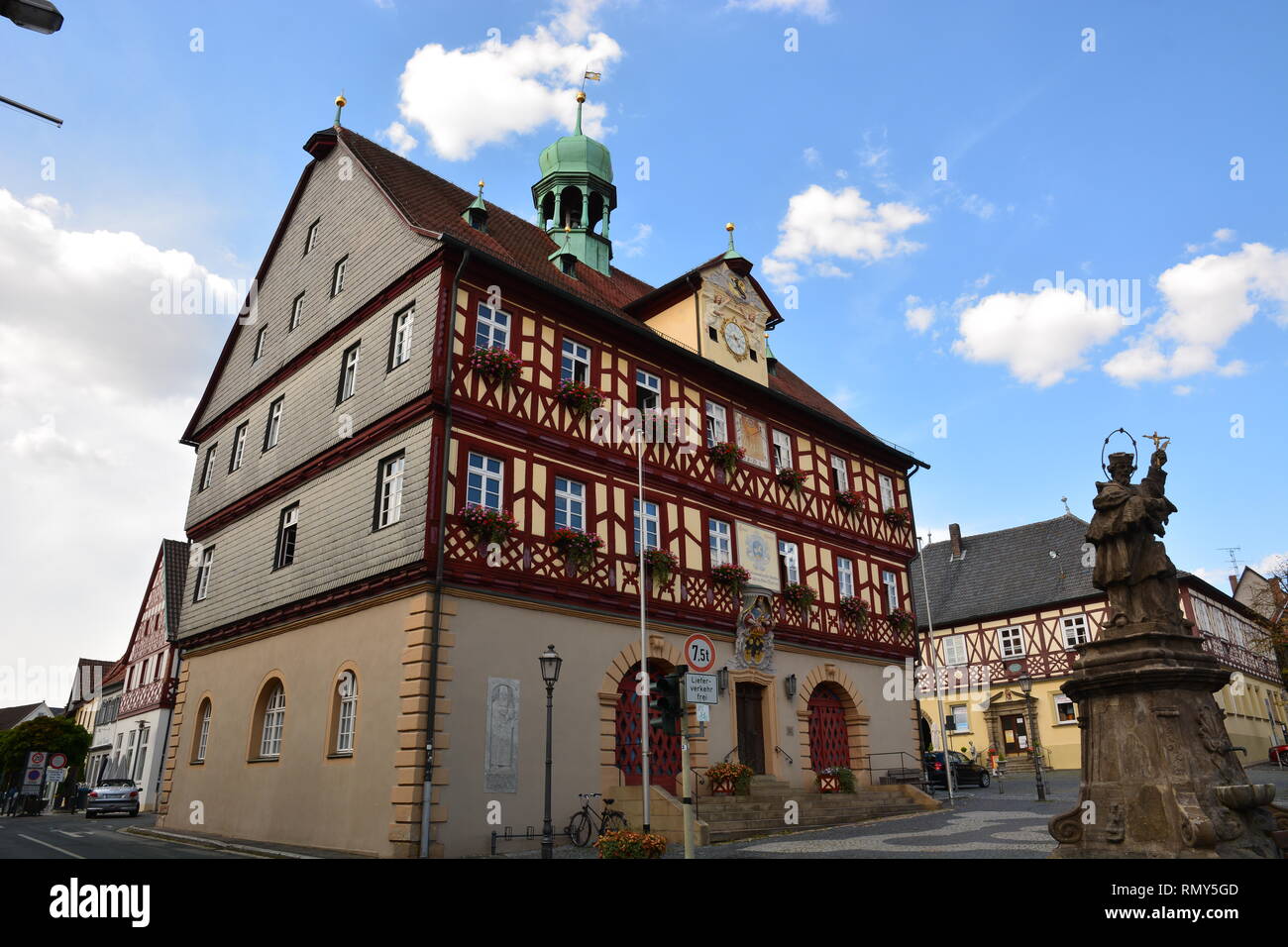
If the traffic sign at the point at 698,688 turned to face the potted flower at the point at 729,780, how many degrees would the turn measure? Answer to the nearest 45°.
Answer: approximately 180°

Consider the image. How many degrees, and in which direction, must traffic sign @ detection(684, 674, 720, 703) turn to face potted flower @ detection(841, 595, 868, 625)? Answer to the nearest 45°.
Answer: approximately 180°

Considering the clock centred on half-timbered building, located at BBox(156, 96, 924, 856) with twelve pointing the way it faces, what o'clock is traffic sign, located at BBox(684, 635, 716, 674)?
The traffic sign is roughly at 1 o'clock from the half-timbered building.

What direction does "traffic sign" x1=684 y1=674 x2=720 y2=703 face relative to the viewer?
toward the camera

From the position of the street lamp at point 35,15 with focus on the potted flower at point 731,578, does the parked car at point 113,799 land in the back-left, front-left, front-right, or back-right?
front-left

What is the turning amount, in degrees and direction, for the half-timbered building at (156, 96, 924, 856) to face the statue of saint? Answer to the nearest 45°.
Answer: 0° — it already faces it
